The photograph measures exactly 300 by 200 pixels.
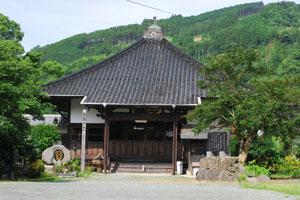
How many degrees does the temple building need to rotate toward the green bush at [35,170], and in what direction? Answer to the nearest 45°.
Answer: approximately 45° to its right

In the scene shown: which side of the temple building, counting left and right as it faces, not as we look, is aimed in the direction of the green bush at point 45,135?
right

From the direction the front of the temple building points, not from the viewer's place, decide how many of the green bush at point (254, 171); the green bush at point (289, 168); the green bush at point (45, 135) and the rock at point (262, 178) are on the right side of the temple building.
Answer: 1

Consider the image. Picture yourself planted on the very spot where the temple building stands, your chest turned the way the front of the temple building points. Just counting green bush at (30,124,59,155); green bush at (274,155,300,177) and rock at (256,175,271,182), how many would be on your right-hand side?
1

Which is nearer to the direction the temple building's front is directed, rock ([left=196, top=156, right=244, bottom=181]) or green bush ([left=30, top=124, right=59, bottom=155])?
the rock

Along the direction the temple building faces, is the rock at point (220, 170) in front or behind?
in front

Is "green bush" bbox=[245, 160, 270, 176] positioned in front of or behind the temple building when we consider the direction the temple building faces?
in front

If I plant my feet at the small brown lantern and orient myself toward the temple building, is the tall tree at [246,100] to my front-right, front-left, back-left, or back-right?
front-right

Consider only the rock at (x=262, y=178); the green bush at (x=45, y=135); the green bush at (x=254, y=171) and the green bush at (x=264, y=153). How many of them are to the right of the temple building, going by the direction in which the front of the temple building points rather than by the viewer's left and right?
1

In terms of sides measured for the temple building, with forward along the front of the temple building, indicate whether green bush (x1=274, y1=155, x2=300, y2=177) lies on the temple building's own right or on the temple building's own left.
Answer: on the temple building's own left

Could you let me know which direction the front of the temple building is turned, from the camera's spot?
facing the viewer

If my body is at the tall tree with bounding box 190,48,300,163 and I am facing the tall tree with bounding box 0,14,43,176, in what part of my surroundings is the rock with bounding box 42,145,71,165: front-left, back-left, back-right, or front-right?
front-right

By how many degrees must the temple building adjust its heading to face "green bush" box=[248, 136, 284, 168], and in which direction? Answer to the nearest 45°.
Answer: approximately 90° to its left
